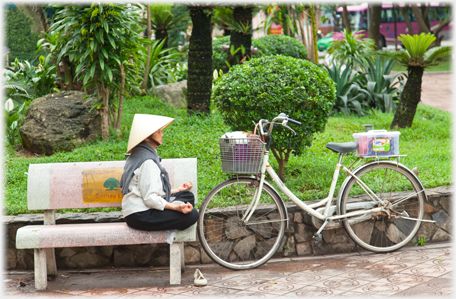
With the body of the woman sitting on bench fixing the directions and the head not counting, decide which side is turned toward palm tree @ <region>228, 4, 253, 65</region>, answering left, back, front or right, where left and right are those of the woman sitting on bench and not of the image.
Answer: left

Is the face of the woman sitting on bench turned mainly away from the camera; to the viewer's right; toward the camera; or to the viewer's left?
to the viewer's right

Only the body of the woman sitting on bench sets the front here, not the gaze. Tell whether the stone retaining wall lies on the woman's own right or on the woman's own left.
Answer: on the woman's own left

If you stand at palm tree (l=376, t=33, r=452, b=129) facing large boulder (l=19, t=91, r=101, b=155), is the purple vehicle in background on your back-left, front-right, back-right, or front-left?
back-right

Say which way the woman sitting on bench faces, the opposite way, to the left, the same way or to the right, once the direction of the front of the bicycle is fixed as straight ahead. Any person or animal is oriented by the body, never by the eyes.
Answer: the opposite way

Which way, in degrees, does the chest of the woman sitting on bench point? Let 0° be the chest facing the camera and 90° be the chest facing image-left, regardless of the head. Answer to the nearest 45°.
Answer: approximately 270°

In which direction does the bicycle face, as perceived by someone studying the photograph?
facing to the left of the viewer

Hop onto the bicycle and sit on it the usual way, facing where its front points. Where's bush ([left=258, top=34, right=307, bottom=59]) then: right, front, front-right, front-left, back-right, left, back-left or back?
right

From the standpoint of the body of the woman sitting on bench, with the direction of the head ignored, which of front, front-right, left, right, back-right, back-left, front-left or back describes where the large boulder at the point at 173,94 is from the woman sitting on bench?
left

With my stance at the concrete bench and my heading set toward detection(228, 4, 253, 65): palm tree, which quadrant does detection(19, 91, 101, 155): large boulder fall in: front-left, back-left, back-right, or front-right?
front-left

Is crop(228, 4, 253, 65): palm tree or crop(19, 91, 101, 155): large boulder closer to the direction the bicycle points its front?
the large boulder

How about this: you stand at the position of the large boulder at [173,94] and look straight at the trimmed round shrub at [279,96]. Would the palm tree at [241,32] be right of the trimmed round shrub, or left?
left

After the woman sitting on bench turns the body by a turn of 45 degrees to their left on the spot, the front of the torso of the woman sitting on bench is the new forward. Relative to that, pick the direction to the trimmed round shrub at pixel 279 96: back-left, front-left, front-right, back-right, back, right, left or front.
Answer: front

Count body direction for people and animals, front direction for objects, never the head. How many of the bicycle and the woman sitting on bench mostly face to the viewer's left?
1

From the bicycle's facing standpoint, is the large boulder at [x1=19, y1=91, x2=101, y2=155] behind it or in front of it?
in front
